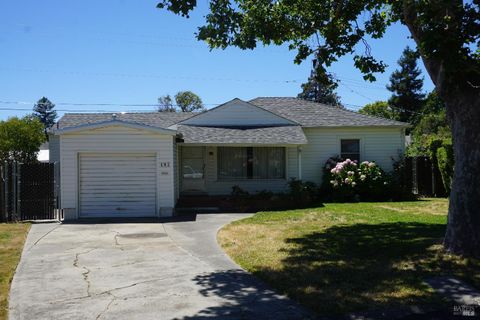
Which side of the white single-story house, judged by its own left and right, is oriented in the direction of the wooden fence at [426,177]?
left

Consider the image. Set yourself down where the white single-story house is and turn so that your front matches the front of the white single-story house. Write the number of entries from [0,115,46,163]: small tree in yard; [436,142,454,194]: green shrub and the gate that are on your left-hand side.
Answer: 1

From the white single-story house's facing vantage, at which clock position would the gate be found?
The gate is roughly at 2 o'clock from the white single-story house.

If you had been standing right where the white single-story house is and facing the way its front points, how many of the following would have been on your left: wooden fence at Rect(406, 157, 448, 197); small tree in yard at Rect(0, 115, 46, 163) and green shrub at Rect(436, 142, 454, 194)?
2

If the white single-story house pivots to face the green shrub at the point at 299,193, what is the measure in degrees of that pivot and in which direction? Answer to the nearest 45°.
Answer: approximately 45° to its left

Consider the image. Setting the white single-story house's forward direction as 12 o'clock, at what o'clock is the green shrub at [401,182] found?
The green shrub is roughly at 9 o'clock from the white single-story house.

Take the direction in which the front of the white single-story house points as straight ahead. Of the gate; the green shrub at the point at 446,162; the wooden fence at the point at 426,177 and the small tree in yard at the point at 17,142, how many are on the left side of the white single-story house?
2

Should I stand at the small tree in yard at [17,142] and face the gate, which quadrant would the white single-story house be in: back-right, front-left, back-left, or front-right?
front-left

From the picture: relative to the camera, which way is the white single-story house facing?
toward the camera

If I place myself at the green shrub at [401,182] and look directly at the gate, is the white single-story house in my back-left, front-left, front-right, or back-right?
front-right
